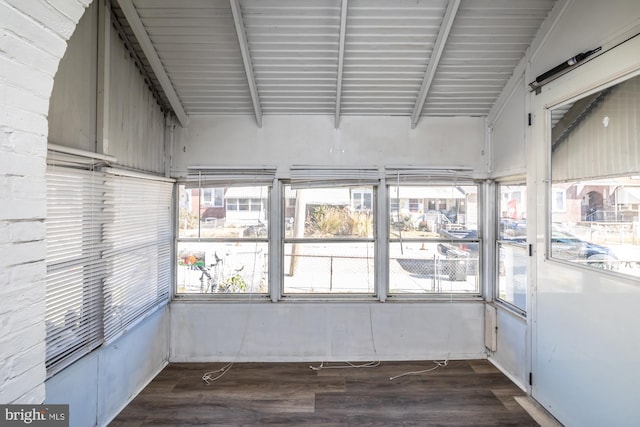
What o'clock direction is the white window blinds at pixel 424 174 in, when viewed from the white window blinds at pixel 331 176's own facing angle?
the white window blinds at pixel 424 174 is roughly at 9 o'clock from the white window blinds at pixel 331 176.

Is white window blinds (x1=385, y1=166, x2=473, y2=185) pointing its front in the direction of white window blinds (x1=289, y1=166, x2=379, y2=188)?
no

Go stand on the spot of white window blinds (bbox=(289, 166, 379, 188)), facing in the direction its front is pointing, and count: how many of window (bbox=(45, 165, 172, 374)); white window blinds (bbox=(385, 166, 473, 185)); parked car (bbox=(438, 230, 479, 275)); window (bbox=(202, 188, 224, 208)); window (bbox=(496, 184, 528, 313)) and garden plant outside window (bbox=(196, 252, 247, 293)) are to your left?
3

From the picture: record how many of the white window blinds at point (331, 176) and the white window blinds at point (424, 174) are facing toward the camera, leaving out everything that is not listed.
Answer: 2

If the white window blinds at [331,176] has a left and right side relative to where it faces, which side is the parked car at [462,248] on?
on its left

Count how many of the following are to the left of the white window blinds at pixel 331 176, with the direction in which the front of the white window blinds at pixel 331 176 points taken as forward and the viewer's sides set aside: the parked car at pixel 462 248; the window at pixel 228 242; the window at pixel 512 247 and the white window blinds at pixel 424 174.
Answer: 3

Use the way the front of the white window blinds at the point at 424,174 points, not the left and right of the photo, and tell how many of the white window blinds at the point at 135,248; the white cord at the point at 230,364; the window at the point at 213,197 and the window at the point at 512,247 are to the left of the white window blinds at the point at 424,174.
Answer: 1

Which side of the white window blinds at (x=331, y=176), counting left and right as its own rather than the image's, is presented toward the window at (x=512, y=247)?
left

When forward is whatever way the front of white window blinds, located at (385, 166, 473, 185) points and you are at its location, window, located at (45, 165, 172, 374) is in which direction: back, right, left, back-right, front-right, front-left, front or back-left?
front-right

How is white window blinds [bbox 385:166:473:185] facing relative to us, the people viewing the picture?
facing the viewer

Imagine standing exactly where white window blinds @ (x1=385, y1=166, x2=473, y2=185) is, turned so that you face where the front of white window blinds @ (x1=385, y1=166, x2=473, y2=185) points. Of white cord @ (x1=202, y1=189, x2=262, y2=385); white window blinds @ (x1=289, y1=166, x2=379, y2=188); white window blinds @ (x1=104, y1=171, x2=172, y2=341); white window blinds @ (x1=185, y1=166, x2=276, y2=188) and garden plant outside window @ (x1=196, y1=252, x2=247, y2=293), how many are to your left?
0

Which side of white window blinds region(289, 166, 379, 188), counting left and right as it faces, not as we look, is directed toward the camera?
front

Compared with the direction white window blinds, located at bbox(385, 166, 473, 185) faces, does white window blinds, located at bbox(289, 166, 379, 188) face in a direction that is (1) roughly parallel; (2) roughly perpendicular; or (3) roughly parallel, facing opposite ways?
roughly parallel
